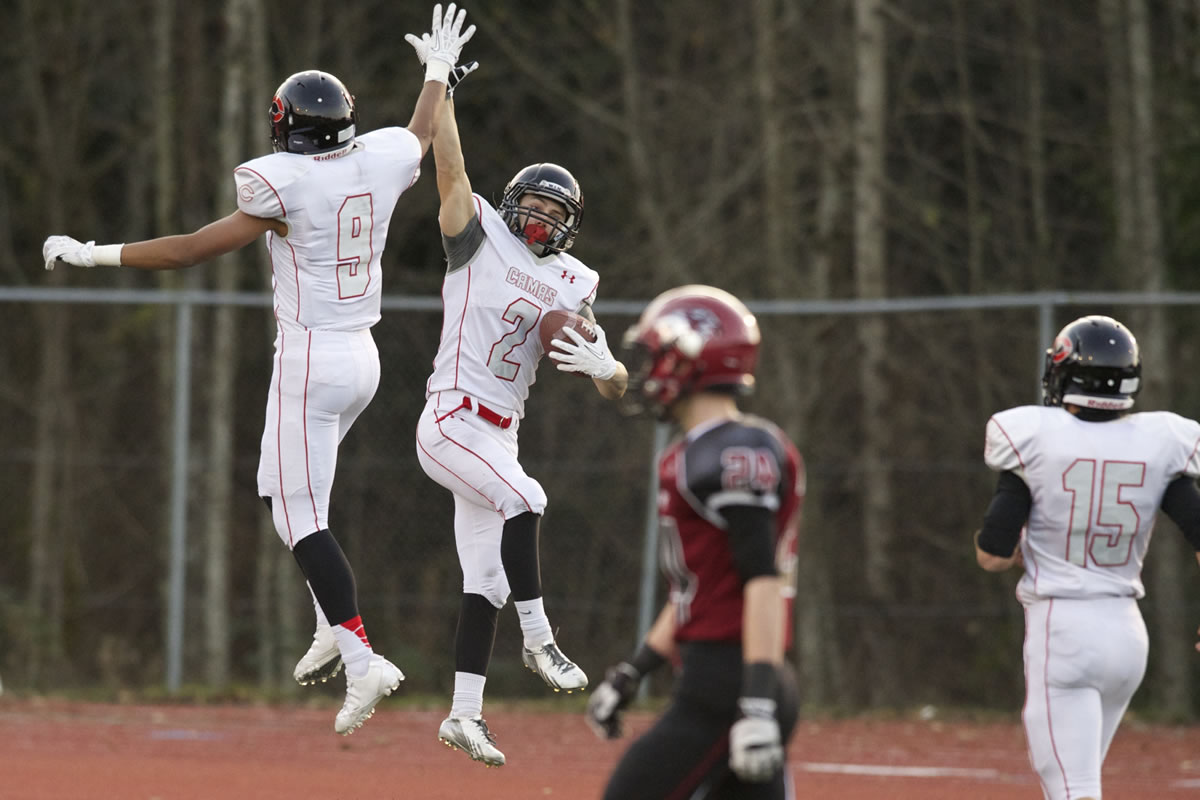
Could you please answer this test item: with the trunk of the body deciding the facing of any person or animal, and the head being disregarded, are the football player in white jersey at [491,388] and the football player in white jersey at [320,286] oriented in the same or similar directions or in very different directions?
very different directions

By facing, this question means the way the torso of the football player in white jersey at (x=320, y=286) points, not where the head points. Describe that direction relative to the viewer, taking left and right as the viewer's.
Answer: facing away from the viewer and to the left of the viewer

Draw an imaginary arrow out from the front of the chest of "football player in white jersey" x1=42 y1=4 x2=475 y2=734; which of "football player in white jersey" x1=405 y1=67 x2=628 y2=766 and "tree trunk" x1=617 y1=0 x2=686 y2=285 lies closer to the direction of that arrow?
the tree trunk

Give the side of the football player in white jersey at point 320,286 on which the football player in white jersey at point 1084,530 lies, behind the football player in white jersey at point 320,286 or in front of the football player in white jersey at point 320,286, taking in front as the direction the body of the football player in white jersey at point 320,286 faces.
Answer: behind

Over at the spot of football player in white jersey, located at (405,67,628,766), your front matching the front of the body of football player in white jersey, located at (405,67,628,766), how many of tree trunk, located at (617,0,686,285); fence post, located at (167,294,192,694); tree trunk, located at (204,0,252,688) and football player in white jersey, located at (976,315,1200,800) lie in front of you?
1

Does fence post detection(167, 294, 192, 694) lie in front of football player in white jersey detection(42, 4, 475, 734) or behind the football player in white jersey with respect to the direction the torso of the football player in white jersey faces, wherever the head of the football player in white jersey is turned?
in front

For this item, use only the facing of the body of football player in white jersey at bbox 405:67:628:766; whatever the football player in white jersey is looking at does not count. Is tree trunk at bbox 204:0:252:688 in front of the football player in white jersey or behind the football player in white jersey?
behind

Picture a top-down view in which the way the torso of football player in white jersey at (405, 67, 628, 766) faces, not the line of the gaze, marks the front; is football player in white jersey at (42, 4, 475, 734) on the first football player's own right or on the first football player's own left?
on the first football player's own right

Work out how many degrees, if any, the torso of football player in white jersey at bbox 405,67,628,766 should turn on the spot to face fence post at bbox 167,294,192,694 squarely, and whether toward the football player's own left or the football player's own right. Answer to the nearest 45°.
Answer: approximately 180°

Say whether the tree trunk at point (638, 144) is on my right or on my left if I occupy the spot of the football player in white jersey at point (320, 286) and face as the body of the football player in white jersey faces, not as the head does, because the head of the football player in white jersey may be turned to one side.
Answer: on my right

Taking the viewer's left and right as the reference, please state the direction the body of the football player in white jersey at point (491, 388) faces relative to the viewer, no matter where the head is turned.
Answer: facing the viewer and to the right of the viewer

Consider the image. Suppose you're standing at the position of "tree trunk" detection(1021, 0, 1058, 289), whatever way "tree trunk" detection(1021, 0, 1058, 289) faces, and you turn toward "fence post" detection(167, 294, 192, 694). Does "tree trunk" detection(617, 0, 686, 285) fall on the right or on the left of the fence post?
right
